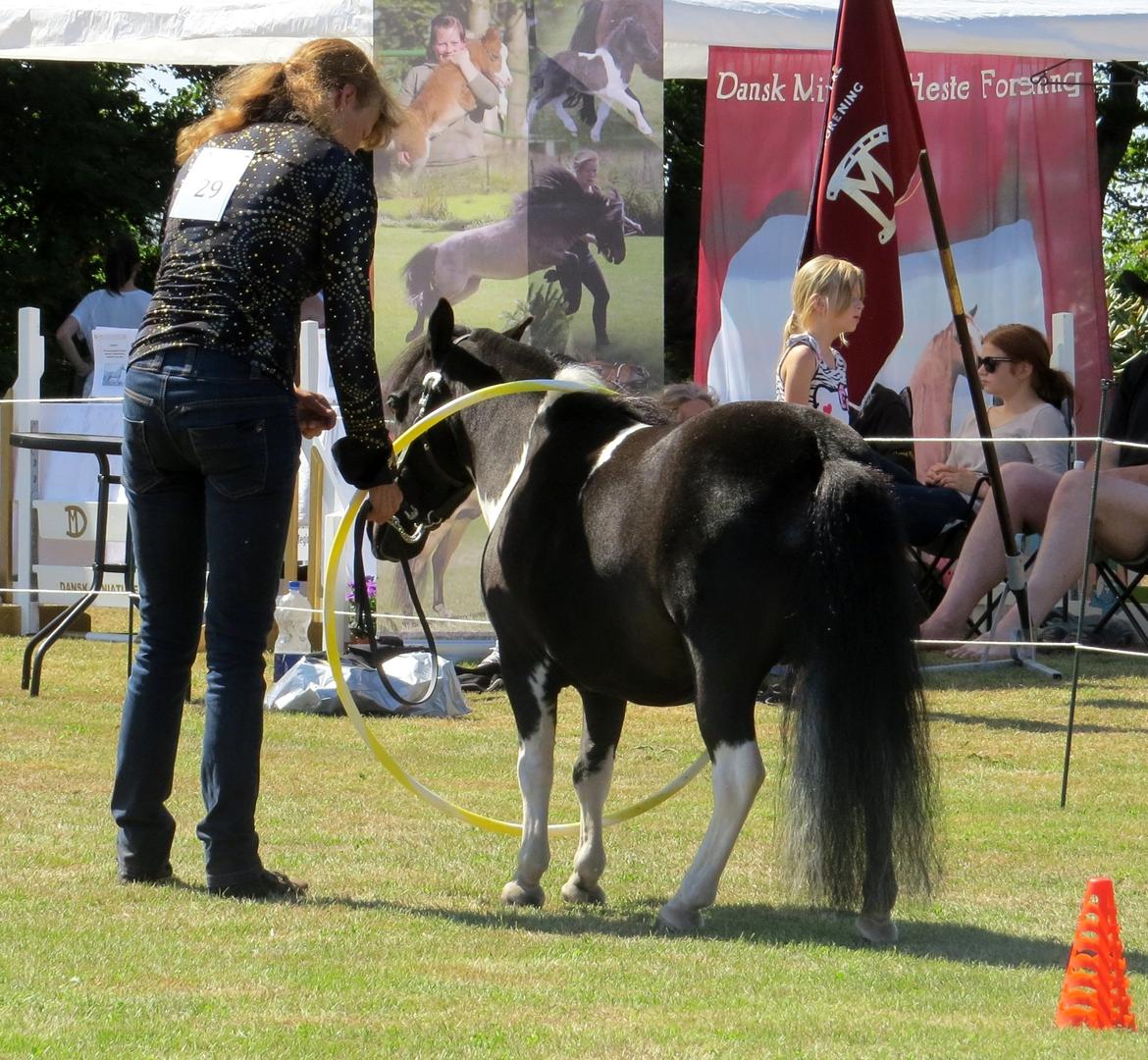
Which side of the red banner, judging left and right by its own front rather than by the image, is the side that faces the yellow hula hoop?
front

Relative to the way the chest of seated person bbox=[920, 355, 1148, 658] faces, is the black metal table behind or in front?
in front

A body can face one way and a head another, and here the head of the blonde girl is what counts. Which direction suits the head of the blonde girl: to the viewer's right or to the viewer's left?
to the viewer's right

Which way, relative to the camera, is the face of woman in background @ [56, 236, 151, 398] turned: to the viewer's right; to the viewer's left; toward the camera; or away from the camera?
away from the camera

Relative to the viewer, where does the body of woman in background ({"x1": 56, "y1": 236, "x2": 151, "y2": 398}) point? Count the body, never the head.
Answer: away from the camera

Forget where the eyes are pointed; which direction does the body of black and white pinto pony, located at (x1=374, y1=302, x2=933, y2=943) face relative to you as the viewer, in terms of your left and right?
facing away from the viewer and to the left of the viewer

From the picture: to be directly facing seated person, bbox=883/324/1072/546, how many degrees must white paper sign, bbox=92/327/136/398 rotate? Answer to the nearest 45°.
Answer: approximately 45° to its left

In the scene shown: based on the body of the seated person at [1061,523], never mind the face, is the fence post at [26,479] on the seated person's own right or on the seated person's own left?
on the seated person's own right

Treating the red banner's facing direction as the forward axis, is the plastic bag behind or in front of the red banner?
in front
